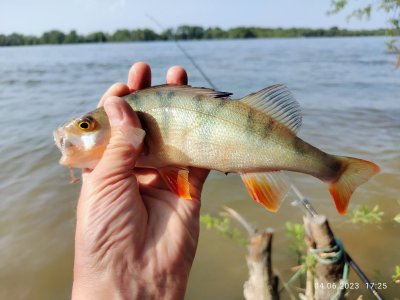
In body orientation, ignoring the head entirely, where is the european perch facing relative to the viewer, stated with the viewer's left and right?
facing to the left of the viewer
